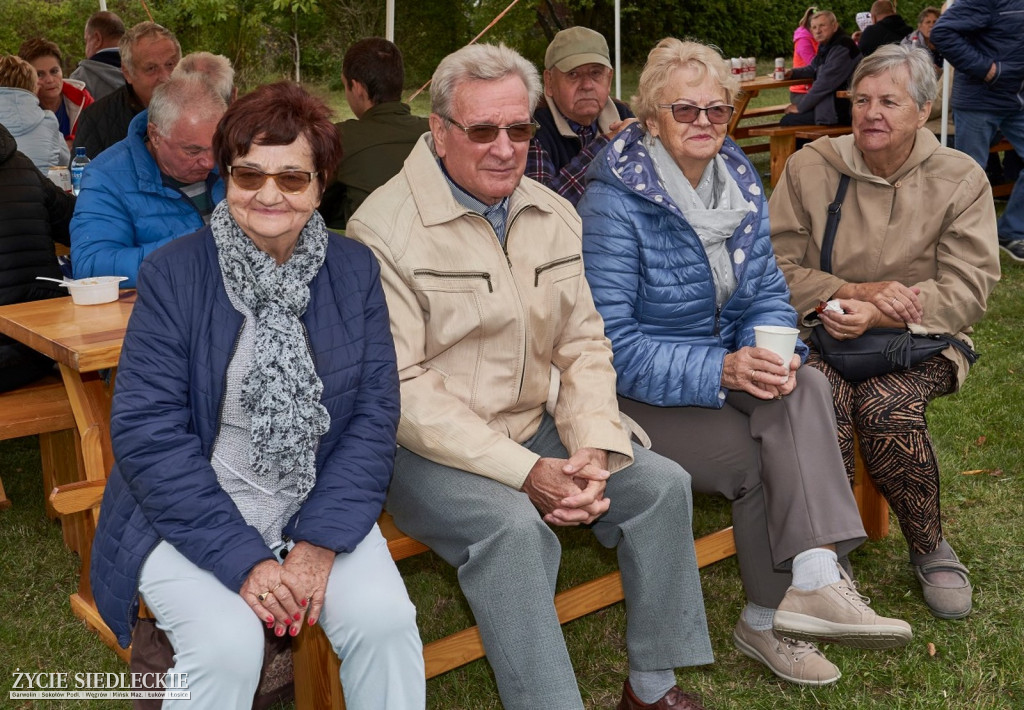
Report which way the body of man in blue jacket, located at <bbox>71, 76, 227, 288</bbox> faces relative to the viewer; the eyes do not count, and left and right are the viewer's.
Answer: facing the viewer and to the right of the viewer

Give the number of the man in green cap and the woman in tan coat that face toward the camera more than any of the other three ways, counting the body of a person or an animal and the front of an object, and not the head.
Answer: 2

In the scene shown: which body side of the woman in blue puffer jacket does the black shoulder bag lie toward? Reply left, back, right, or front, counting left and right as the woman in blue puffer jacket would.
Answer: left

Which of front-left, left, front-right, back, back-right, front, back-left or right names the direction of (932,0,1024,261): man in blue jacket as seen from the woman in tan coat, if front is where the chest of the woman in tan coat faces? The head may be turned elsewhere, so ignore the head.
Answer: back

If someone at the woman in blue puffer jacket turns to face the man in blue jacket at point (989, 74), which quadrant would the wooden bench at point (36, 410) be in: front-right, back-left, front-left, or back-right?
back-left

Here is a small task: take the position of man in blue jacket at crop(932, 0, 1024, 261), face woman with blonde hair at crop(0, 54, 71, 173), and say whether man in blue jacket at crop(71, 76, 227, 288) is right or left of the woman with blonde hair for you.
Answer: left

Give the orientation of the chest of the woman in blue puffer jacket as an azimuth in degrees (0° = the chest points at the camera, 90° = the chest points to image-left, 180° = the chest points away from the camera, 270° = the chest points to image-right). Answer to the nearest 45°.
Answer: approximately 315°

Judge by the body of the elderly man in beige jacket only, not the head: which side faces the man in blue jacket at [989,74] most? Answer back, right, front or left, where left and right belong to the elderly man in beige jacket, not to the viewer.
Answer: left

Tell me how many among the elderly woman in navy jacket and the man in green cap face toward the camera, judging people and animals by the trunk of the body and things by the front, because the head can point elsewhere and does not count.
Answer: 2

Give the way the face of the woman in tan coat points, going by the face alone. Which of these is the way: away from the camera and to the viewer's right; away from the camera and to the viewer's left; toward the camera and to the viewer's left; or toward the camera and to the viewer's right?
toward the camera and to the viewer's left

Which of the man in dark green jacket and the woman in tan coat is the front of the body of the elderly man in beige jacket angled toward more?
the woman in tan coat

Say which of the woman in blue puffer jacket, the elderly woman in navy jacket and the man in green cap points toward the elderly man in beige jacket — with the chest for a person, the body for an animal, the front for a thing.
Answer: the man in green cap

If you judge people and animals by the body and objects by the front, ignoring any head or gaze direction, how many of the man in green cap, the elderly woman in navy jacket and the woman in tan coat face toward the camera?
3

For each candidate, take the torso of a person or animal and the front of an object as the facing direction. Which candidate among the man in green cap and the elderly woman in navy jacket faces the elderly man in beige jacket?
the man in green cap

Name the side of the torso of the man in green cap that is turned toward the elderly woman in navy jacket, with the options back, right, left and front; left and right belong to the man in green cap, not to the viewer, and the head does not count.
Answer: front

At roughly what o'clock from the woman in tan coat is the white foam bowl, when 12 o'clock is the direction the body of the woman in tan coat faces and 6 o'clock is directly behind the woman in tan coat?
The white foam bowl is roughly at 2 o'clock from the woman in tan coat.

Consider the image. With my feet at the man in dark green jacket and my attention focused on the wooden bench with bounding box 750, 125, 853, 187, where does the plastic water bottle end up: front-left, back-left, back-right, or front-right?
back-left

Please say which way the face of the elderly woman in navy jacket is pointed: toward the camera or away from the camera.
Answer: toward the camera

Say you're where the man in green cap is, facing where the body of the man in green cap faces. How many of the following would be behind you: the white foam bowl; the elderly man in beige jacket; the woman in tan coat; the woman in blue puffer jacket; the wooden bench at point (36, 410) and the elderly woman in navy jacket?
0

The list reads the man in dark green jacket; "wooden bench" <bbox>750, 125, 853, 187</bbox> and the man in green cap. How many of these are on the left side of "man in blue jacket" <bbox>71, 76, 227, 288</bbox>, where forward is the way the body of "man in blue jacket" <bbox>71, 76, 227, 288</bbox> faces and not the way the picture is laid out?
3

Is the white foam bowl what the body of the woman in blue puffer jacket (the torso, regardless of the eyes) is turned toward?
no
